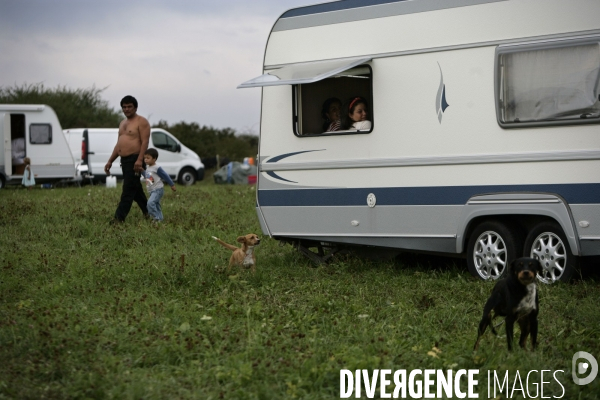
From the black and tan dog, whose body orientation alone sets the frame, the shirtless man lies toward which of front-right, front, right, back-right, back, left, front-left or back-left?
back

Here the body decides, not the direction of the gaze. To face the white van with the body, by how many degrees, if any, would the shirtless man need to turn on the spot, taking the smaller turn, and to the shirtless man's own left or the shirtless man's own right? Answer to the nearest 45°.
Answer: approximately 135° to the shirtless man's own right

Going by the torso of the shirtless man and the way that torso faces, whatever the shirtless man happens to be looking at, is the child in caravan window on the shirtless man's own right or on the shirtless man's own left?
on the shirtless man's own left

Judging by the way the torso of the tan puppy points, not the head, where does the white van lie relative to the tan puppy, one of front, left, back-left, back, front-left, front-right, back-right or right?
back-left

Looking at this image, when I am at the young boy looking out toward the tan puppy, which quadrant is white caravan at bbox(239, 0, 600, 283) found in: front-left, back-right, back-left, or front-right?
front-left

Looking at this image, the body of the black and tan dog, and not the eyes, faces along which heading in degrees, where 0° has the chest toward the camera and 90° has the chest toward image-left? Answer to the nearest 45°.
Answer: approximately 315°

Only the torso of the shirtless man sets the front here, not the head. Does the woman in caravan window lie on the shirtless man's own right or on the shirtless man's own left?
on the shirtless man's own left

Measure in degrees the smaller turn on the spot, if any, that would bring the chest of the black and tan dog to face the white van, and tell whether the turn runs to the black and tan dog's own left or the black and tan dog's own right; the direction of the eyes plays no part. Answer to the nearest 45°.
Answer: approximately 180°

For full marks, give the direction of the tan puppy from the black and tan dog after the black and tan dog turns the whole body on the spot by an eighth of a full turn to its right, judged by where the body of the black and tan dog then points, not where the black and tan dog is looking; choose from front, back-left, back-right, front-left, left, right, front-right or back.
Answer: back-right

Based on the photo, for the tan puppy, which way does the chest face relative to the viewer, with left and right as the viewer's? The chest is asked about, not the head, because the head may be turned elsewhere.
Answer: facing the viewer and to the right of the viewer
